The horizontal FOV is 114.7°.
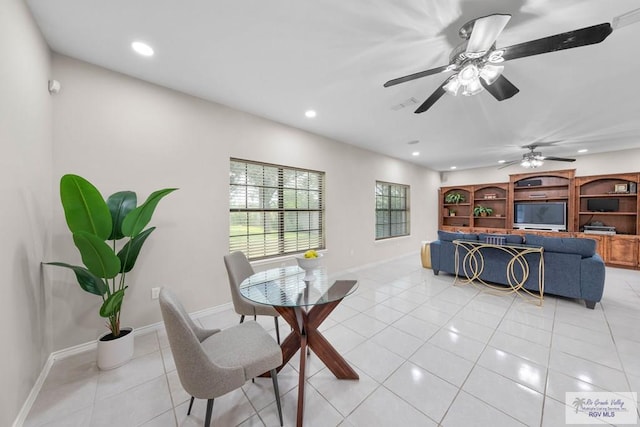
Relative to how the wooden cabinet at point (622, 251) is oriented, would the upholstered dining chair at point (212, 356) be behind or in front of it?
in front

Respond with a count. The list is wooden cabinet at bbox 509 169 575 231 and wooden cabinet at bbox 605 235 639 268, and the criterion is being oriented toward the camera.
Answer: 2

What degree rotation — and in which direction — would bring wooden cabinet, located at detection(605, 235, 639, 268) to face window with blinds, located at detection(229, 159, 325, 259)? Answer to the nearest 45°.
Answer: approximately 45° to its right

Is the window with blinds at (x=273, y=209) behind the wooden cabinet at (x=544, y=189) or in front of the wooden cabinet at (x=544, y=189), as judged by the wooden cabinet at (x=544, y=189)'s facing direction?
in front

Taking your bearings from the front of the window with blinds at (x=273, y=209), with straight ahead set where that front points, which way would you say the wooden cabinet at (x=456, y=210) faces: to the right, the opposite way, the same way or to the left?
to the right

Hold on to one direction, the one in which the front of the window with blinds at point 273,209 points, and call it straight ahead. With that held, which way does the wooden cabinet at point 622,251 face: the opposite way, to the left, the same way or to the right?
to the right

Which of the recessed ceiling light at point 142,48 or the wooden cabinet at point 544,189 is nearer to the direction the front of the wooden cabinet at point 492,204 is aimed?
the recessed ceiling light

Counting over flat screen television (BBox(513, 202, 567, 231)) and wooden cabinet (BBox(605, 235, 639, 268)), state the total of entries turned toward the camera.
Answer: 2
